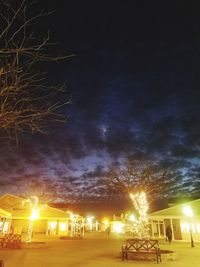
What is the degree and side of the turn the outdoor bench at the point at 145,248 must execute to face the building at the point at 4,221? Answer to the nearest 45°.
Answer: approximately 135° to its right

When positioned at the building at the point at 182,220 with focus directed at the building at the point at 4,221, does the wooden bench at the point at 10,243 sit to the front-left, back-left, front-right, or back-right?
front-left

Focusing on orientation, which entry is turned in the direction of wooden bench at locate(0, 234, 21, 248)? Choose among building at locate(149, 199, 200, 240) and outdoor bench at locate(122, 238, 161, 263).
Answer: the building

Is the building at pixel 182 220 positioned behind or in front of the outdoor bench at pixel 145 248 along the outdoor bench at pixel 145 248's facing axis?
behind

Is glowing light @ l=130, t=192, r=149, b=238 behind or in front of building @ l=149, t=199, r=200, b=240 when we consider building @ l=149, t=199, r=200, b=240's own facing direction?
in front

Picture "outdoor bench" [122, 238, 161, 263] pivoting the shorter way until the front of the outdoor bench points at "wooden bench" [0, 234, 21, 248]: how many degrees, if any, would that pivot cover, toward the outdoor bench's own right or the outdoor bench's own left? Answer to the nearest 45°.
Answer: approximately 135° to the outdoor bench's own right

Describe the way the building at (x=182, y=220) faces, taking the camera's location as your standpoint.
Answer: facing the viewer and to the left of the viewer

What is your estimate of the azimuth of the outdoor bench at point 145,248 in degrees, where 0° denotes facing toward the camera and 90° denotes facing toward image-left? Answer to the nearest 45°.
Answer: approximately 0°

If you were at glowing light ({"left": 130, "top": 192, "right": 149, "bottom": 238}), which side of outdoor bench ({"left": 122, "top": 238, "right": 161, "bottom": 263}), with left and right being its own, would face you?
back

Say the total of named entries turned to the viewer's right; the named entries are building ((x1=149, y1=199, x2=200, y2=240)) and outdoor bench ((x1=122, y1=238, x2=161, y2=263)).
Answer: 0
